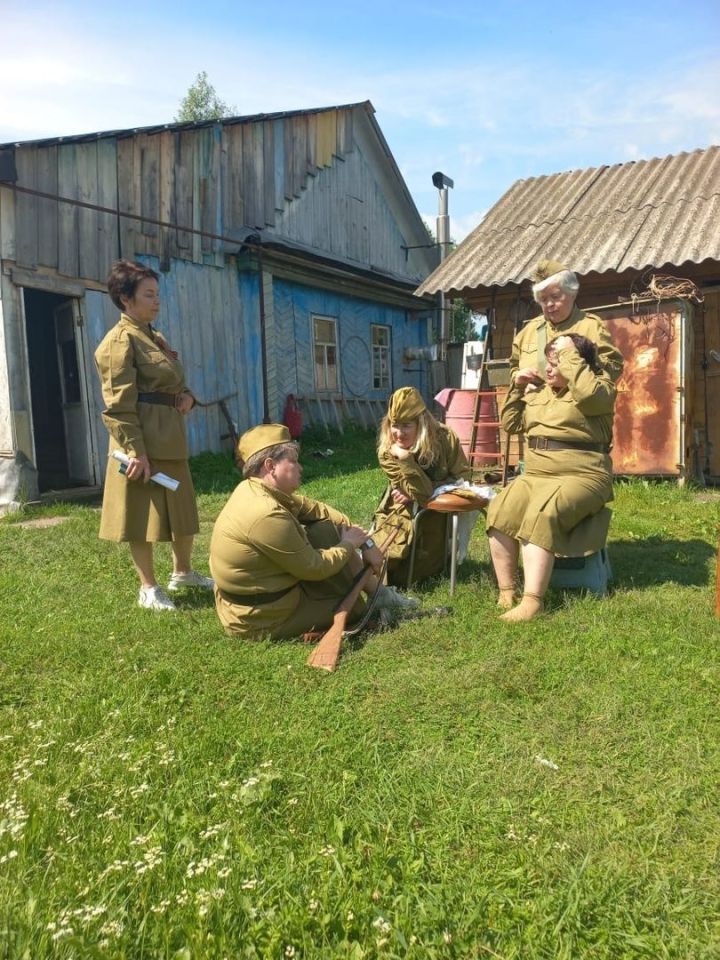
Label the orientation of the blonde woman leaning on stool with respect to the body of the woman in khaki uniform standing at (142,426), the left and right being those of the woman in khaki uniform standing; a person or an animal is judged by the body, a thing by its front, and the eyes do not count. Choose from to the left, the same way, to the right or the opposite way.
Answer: to the right

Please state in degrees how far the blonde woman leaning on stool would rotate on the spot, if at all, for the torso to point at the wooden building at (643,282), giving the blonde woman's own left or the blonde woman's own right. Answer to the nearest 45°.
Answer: approximately 180°

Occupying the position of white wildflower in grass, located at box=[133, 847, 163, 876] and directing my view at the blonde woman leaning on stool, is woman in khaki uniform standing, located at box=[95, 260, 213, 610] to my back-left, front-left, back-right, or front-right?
front-left

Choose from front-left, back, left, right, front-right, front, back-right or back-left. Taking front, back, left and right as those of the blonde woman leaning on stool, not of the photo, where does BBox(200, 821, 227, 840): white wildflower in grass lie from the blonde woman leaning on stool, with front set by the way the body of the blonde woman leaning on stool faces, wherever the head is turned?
front-left

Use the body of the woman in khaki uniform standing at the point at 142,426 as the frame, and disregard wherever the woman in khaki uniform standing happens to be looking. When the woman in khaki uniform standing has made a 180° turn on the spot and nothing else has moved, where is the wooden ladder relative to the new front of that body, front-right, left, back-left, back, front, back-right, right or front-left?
right

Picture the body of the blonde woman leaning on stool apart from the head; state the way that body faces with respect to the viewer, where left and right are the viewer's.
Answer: facing the viewer and to the left of the viewer

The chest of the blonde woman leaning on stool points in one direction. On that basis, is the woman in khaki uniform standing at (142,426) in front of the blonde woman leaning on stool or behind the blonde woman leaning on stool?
in front

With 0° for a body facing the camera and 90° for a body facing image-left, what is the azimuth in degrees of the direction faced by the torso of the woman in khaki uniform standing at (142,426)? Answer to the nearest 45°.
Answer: approximately 315°

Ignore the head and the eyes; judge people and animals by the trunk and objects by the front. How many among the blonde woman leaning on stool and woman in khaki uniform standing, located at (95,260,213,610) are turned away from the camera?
0

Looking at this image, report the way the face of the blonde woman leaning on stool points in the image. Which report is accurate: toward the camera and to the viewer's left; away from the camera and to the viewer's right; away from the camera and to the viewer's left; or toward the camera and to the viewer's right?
toward the camera and to the viewer's left

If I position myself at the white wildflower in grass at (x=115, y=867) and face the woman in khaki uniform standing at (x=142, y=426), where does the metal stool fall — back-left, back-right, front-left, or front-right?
front-right

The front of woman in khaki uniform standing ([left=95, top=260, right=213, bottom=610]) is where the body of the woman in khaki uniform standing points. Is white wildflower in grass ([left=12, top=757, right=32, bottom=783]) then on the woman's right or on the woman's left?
on the woman's right

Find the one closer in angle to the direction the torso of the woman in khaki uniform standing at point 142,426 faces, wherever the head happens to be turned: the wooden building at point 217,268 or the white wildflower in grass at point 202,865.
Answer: the white wildflower in grass

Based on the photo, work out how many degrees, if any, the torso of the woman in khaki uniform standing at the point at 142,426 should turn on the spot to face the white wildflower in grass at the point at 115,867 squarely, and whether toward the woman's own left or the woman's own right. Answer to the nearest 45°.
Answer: approximately 45° to the woman's own right

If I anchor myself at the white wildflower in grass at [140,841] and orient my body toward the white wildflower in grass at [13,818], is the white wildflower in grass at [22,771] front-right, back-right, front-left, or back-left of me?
front-right

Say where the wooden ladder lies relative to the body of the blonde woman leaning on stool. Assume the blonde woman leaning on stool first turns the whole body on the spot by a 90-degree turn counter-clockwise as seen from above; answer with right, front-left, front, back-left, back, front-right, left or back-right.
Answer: back-left
